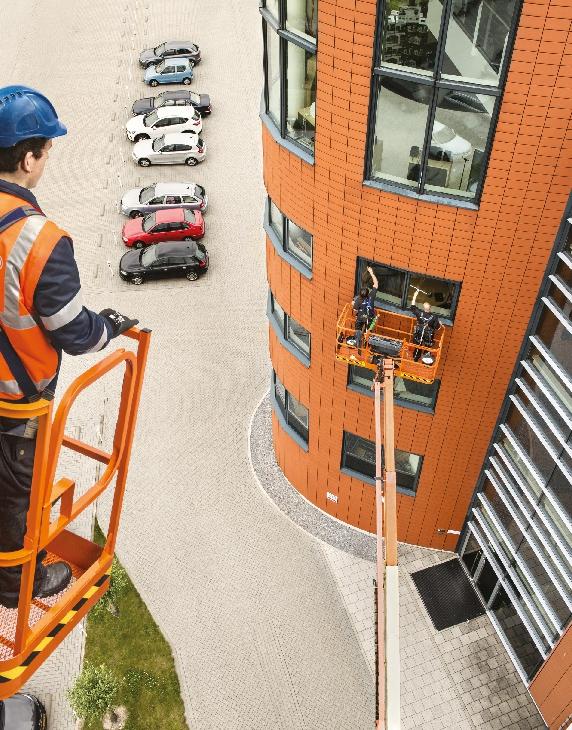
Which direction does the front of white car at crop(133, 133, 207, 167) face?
to the viewer's left

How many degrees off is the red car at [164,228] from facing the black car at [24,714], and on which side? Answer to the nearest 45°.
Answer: approximately 90° to its left

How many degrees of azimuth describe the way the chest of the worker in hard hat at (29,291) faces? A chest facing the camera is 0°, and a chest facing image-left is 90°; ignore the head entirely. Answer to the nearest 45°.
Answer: approximately 225°

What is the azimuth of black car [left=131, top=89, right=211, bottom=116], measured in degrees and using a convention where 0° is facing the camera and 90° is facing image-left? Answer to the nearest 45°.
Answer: approximately 90°

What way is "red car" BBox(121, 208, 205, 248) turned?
to the viewer's left

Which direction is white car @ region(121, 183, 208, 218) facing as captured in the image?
to the viewer's left

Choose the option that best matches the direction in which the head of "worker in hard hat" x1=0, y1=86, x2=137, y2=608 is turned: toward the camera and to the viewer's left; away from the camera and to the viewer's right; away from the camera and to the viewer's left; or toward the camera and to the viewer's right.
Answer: away from the camera and to the viewer's right

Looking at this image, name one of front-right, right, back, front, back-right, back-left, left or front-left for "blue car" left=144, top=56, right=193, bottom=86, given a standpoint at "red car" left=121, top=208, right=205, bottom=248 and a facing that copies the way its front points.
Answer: right

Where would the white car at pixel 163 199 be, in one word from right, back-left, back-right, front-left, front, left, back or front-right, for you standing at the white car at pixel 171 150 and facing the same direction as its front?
left

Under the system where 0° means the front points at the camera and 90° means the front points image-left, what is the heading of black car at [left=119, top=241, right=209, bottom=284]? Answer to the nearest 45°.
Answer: approximately 90°

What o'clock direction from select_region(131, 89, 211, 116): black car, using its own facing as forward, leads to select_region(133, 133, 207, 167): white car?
The white car is roughly at 9 o'clock from the black car.

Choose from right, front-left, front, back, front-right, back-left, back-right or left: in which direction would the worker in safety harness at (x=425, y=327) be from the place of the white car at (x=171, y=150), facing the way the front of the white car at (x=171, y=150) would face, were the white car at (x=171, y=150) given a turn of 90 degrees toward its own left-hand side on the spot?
front
